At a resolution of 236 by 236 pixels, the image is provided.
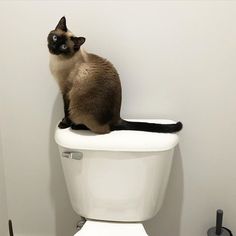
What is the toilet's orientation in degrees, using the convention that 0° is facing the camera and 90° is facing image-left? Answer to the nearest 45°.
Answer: approximately 0°

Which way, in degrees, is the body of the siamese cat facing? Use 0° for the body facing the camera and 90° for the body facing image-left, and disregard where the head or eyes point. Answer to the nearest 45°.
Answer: approximately 90°
